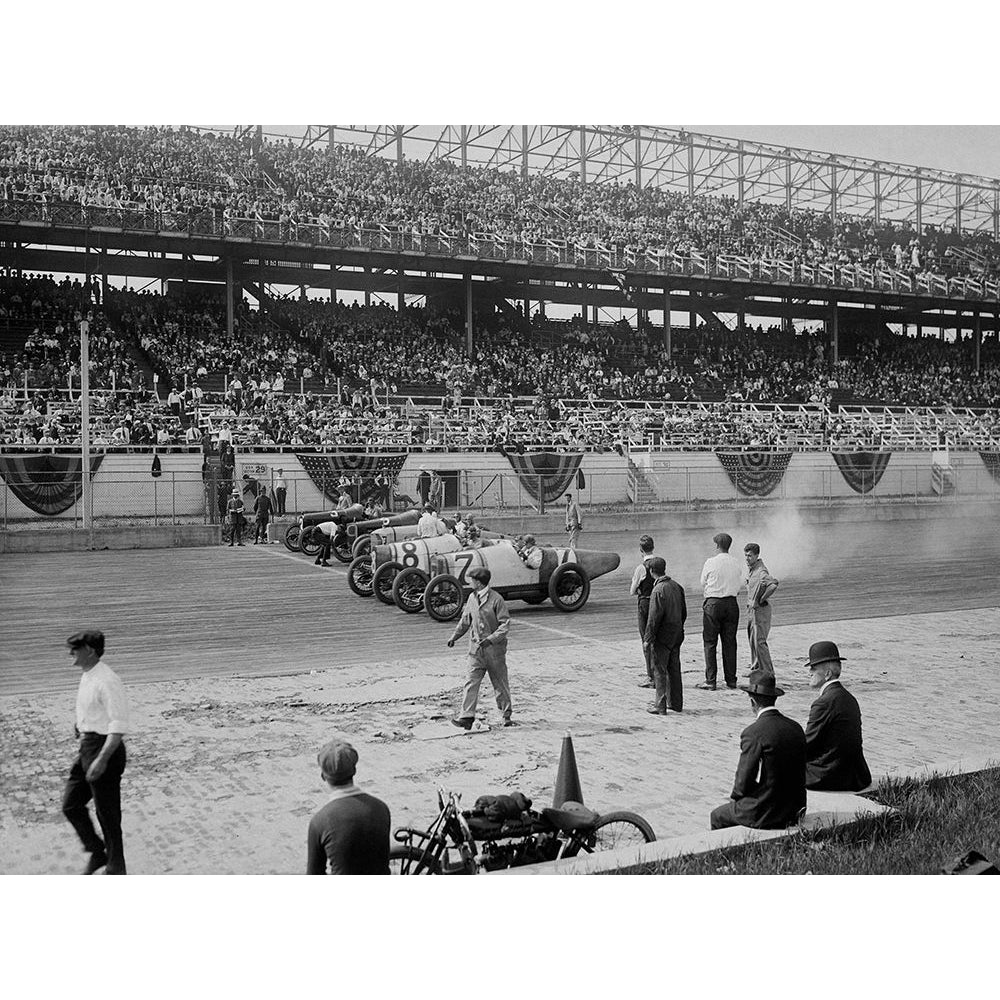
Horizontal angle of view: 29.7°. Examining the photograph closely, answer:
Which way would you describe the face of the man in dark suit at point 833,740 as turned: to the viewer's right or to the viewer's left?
to the viewer's left

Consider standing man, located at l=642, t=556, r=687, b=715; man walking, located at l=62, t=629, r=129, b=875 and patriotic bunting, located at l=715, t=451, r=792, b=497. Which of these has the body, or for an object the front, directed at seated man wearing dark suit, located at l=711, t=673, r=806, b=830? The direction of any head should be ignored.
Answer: the patriotic bunting

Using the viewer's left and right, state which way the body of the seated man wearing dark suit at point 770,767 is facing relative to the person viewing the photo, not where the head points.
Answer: facing away from the viewer and to the left of the viewer

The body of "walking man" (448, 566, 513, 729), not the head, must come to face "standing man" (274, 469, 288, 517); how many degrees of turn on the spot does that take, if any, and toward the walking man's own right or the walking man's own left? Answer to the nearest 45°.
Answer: approximately 135° to the walking man's own right
